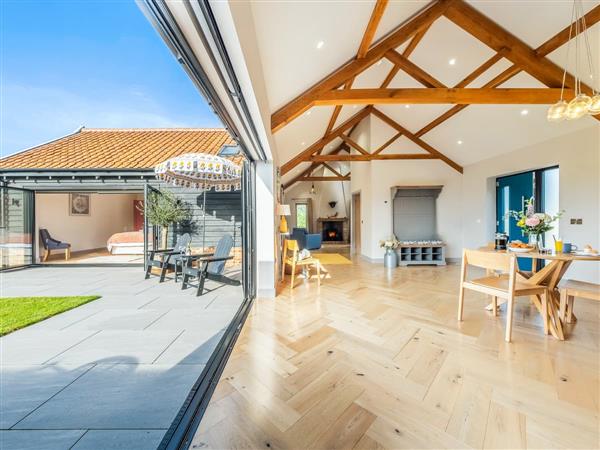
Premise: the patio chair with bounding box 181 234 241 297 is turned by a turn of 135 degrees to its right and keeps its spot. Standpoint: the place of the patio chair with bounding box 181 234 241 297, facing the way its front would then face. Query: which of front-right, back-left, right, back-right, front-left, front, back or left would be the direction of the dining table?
back-right

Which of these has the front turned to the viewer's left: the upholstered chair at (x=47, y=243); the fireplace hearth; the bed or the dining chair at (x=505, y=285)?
the bed

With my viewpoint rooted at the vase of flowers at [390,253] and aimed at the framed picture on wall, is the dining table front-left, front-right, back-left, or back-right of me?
back-left

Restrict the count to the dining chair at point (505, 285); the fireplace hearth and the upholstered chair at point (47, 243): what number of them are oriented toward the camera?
1

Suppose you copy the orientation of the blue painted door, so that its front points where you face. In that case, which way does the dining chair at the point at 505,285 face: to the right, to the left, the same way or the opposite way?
the opposite way

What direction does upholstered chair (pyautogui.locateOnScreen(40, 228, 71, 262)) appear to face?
to the viewer's right

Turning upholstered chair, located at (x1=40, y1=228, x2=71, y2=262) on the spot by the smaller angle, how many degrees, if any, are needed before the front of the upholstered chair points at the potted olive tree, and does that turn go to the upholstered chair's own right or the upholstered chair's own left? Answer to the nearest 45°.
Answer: approximately 45° to the upholstered chair's own right

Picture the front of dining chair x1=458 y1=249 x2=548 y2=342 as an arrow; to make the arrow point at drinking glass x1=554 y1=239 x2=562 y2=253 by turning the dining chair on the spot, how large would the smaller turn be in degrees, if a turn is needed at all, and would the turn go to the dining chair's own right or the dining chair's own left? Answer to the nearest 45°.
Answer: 0° — it already faces it

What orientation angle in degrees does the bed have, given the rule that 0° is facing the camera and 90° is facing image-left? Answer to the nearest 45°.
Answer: approximately 90°

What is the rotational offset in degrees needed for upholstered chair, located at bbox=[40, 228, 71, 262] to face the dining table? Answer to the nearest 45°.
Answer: approximately 90° to its right
